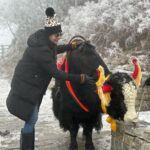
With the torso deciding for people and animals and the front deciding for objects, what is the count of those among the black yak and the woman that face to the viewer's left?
0

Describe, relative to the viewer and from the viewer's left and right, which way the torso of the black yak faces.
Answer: facing the viewer and to the right of the viewer

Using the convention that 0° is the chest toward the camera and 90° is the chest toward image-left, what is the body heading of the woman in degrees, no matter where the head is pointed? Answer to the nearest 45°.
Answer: approximately 270°

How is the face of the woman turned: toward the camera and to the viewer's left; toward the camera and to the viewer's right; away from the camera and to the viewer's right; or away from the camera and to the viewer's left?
toward the camera and to the viewer's right

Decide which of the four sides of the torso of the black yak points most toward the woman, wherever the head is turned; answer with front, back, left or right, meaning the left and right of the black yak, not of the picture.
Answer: right
